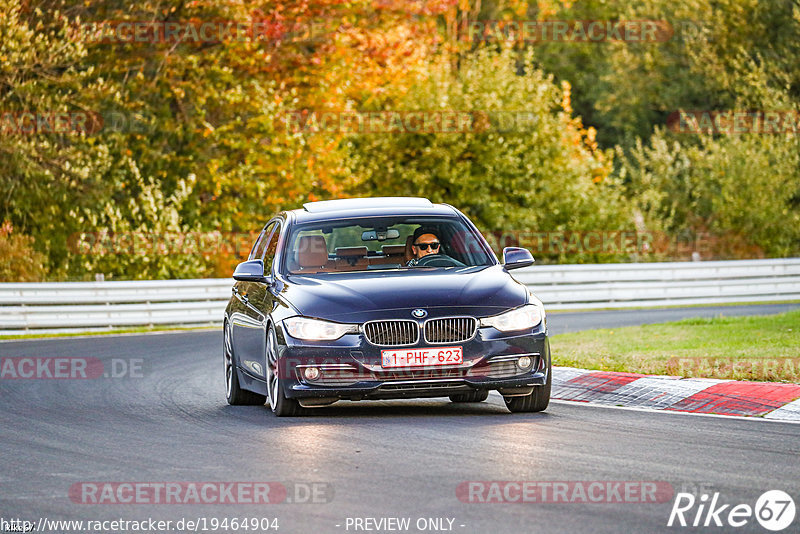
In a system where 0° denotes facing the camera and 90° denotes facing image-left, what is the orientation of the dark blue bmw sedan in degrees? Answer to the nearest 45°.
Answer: approximately 0°

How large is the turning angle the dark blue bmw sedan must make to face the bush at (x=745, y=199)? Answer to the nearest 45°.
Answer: approximately 180°

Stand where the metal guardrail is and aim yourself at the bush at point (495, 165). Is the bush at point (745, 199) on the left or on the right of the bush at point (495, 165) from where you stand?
right

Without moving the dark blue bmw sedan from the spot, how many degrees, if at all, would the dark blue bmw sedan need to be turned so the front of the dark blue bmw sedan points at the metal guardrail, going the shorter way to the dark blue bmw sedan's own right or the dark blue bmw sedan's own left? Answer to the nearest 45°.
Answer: approximately 180°

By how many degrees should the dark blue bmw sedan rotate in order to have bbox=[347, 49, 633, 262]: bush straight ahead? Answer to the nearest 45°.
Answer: approximately 180°
